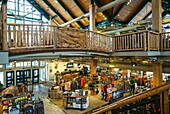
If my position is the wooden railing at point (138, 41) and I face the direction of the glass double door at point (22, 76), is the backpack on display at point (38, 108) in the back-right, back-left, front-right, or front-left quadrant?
front-left

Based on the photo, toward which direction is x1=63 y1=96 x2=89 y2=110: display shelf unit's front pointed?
toward the camera

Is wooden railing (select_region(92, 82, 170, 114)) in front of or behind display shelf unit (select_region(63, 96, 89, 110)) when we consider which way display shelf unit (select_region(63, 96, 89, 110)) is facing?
in front

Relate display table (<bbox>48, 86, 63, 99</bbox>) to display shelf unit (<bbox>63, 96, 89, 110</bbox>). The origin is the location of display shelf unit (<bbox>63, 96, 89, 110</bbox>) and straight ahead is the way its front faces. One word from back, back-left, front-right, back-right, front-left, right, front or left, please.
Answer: back-right

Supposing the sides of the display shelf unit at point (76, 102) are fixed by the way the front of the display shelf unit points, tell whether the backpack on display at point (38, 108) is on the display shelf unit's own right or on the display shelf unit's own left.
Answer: on the display shelf unit's own right

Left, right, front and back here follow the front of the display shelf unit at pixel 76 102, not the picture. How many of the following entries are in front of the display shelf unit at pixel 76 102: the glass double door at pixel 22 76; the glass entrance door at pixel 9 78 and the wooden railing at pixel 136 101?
1

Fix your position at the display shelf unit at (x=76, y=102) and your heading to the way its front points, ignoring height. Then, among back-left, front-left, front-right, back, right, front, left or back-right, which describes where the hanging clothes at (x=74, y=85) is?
back

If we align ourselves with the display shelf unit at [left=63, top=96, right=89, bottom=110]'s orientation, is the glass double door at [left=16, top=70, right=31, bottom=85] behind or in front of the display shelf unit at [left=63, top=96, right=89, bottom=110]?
behind

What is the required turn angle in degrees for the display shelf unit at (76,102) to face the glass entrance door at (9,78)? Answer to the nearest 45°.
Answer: approximately 135° to its right

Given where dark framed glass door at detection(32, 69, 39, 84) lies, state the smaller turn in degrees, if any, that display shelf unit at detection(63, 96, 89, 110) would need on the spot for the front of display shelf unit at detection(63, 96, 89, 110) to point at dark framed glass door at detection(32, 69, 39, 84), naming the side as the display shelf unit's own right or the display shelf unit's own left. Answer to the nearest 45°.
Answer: approximately 135° to the display shelf unit's own right
